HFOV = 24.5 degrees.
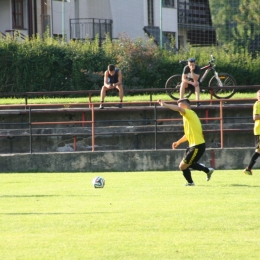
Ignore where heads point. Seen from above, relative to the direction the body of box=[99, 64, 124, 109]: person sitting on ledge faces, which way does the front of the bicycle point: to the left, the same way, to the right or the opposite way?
to the left

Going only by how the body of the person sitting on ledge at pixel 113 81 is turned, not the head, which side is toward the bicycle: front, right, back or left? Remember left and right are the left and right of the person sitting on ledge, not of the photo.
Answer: left

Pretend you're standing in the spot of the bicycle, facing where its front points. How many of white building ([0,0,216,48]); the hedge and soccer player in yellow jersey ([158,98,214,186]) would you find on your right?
1

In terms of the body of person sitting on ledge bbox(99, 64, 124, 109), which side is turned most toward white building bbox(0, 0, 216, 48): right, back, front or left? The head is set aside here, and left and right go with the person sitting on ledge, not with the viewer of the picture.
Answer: back

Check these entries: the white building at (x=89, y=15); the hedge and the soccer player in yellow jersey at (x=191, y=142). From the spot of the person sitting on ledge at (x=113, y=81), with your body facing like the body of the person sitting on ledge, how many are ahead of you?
1

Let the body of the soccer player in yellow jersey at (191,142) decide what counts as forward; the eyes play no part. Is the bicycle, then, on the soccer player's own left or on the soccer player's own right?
on the soccer player's own right

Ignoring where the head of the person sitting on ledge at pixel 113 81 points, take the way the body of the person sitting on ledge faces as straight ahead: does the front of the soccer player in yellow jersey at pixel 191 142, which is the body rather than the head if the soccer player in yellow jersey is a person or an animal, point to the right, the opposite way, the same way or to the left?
to the right

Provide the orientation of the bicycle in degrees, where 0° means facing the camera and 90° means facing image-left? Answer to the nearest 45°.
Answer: approximately 270°
